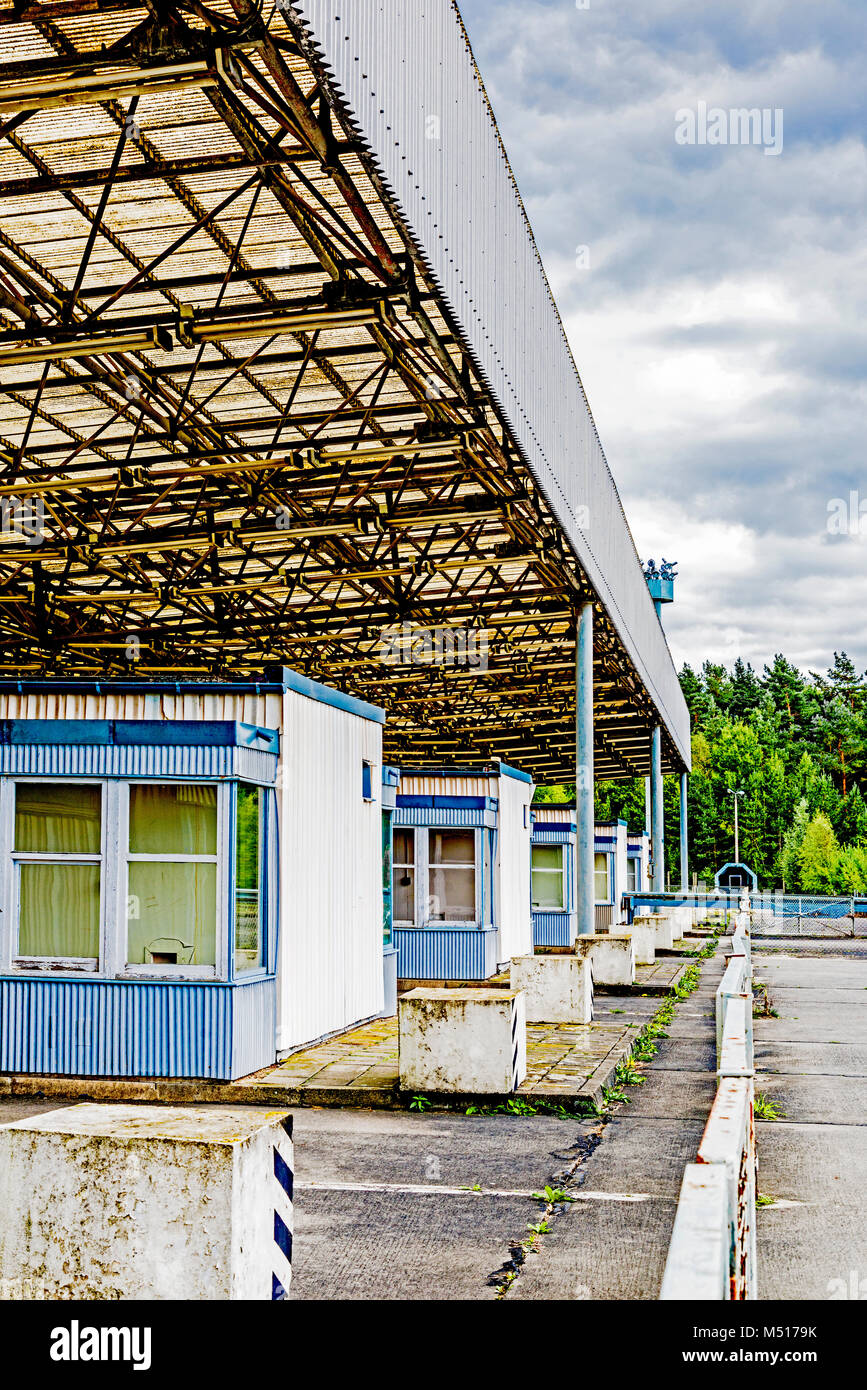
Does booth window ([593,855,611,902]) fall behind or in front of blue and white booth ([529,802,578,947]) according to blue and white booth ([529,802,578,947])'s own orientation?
behind

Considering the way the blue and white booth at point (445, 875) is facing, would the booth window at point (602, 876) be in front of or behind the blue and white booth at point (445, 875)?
behind

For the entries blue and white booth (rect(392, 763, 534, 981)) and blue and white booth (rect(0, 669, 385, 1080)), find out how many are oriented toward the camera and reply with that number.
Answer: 2

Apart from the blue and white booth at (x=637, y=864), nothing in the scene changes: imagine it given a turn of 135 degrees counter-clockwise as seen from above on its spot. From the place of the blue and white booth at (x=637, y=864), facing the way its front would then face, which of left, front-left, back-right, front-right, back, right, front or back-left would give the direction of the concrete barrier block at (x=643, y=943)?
back-right

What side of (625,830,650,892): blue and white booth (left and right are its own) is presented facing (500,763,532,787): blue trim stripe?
front

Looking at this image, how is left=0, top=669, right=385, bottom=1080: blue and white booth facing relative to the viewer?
toward the camera

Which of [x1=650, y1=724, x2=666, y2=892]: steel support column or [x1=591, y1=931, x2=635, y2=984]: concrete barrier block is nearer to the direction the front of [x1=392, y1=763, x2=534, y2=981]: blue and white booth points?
the concrete barrier block

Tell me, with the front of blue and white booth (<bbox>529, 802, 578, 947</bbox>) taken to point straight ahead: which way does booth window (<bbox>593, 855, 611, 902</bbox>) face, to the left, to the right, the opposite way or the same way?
the same way

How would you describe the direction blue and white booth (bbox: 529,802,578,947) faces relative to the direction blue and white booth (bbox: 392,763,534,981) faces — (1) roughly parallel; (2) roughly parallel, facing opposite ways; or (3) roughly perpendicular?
roughly parallel

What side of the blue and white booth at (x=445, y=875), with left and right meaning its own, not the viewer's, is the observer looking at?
front

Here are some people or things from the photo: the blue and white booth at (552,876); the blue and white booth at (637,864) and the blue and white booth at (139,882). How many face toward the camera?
3

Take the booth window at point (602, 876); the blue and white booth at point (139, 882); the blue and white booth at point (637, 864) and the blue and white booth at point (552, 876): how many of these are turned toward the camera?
4

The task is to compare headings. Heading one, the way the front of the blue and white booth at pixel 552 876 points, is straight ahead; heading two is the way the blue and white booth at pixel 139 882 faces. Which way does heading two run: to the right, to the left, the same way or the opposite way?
the same way

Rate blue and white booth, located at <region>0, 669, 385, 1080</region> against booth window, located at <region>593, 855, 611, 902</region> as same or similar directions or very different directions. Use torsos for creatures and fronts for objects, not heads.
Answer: same or similar directions

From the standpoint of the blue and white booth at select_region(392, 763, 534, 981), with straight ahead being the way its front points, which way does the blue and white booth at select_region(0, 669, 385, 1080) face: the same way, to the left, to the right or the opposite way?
the same way

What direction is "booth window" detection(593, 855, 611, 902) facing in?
toward the camera
